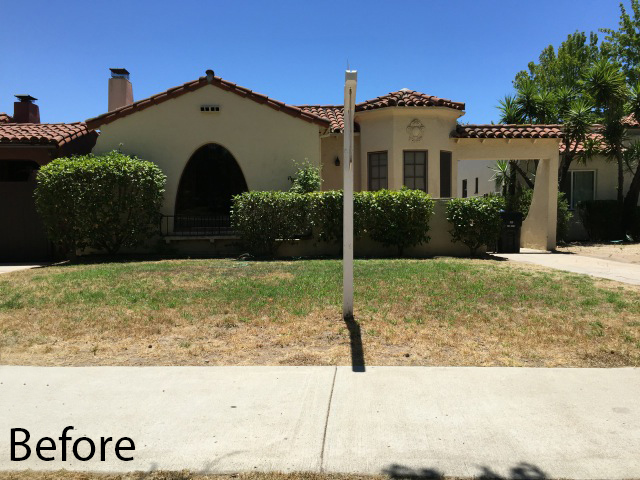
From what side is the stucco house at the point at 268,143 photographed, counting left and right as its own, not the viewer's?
front

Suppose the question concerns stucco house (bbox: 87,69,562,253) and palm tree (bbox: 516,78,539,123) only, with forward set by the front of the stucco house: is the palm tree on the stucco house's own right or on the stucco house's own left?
on the stucco house's own left

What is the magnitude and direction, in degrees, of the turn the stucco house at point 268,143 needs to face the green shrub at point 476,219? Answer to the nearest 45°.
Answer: approximately 90° to its left

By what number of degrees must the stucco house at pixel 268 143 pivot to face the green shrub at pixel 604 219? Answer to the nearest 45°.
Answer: approximately 90° to its left

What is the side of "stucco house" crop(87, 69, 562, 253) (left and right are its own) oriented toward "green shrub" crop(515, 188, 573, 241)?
left

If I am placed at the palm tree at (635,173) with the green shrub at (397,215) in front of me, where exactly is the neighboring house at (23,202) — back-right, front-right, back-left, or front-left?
front-right

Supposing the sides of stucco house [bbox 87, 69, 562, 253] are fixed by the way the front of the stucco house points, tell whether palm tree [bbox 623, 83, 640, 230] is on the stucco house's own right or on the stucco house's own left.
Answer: on the stucco house's own left

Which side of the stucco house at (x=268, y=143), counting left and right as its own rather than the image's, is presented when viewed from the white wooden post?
front

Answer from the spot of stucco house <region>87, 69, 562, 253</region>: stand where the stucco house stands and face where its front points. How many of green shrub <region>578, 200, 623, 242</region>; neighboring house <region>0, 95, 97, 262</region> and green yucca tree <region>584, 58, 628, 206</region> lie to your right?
1

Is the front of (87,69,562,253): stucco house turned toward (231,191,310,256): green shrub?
yes

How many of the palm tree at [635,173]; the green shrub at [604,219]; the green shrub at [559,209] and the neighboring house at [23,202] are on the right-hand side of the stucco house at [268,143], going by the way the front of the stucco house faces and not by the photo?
1

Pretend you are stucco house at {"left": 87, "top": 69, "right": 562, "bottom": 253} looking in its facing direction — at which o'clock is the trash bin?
The trash bin is roughly at 9 o'clock from the stucco house.

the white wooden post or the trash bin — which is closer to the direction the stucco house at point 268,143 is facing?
the white wooden post

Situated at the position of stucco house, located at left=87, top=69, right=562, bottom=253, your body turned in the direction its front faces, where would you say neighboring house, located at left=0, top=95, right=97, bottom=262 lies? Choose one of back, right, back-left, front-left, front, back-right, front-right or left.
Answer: right

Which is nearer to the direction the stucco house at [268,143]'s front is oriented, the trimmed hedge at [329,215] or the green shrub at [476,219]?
the trimmed hedge
